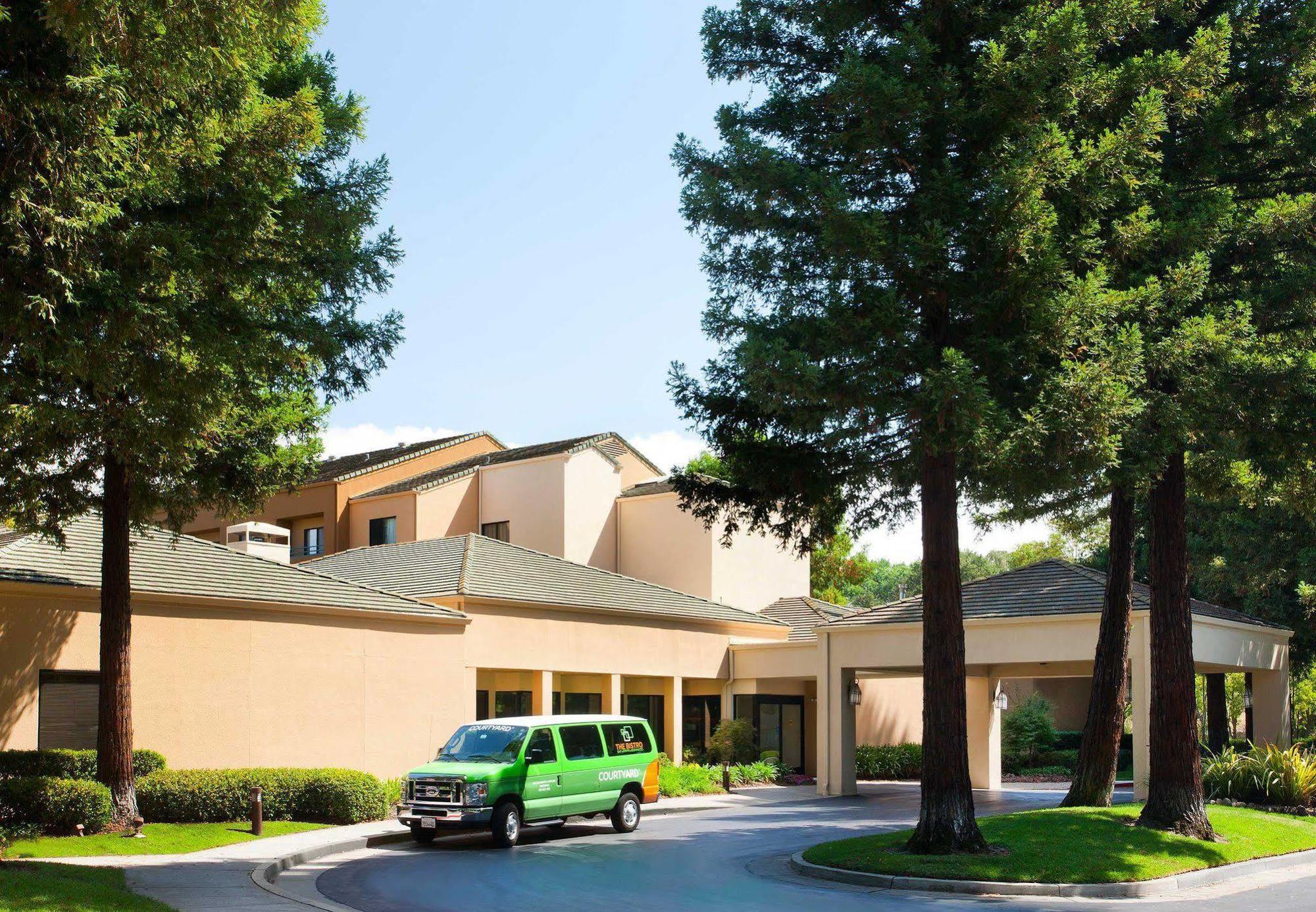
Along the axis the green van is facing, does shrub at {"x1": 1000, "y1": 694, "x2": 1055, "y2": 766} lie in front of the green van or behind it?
behind

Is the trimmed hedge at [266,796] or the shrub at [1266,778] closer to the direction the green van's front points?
the trimmed hedge

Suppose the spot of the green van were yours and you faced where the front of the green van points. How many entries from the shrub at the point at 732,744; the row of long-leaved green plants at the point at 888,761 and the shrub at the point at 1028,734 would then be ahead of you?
0

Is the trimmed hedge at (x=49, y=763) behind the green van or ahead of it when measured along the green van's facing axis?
ahead

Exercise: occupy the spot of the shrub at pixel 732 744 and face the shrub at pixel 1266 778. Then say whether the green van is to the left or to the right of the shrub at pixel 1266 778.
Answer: right

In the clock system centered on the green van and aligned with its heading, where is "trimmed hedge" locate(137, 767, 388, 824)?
The trimmed hedge is roughly at 2 o'clock from the green van.

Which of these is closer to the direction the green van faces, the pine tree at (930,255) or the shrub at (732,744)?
the pine tree

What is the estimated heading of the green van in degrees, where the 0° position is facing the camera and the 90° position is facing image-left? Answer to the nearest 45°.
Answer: approximately 45°

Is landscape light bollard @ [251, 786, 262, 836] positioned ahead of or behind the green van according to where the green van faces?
ahead

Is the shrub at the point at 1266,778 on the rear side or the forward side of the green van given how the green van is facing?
on the rear side
